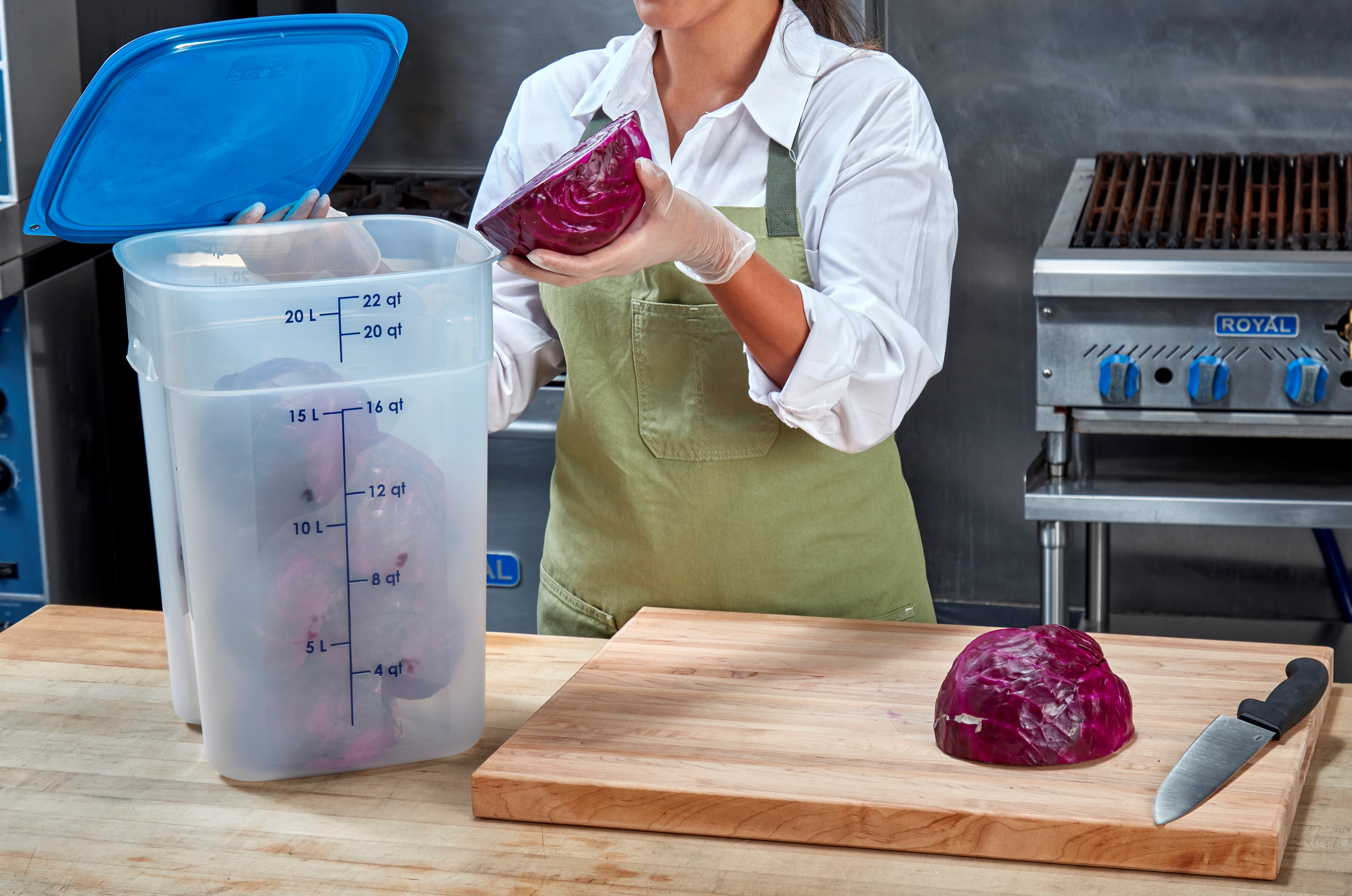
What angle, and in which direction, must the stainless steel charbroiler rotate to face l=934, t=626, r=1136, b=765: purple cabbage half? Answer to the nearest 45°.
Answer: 0° — it already faces it

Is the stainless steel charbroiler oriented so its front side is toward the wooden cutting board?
yes

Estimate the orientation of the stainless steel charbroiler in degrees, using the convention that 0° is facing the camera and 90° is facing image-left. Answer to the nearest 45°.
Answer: approximately 0°
